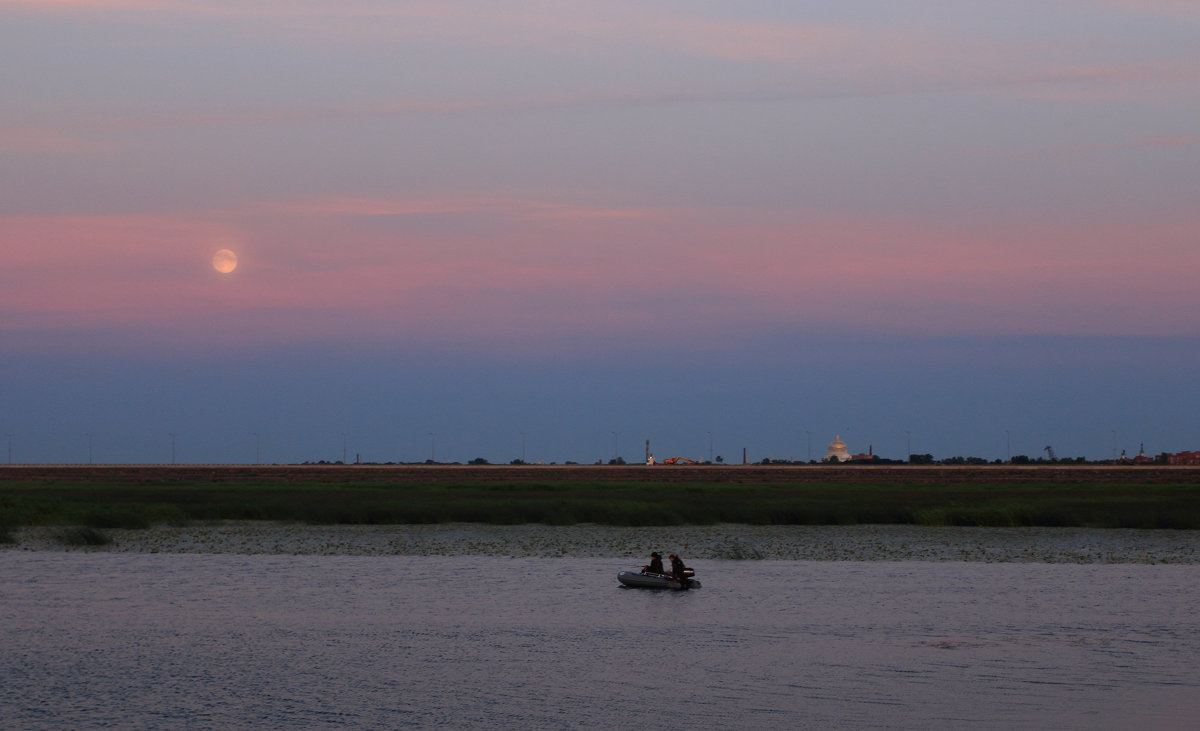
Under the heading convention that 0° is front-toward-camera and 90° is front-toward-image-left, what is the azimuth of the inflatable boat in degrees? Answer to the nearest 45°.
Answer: approximately 90°
